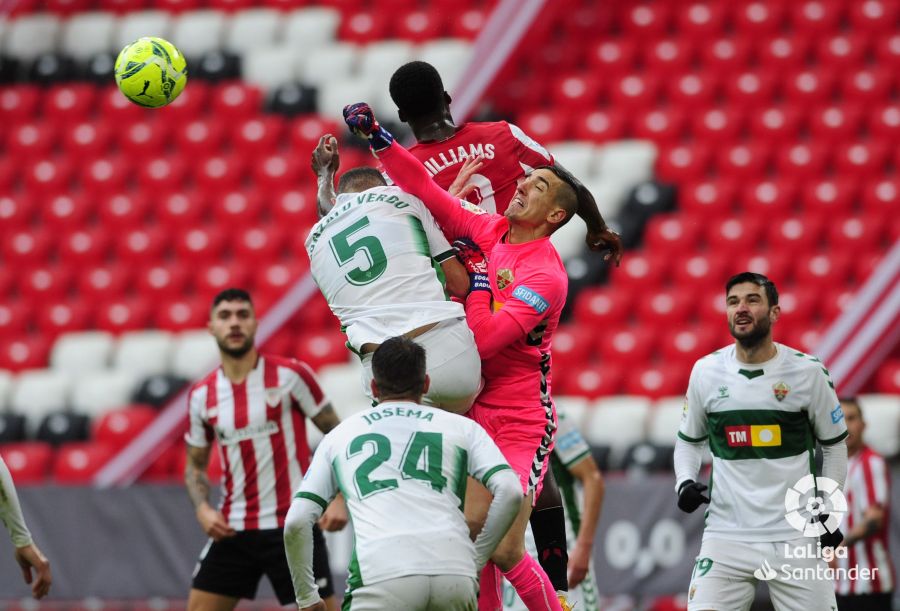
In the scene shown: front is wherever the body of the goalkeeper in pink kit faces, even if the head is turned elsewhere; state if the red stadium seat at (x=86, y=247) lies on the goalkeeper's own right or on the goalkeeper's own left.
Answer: on the goalkeeper's own right

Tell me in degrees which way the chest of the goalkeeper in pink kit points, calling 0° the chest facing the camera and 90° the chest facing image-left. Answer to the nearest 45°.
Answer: approximately 45°

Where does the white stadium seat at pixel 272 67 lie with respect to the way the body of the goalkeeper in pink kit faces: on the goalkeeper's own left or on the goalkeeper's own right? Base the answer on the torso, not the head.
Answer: on the goalkeeper's own right

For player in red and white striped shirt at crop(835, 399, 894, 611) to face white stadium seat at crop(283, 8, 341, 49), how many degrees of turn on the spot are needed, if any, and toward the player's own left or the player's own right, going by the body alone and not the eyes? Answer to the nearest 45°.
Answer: approximately 90° to the player's own right

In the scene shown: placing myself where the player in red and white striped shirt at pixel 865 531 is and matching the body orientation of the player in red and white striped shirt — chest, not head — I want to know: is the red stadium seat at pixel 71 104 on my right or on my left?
on my right
